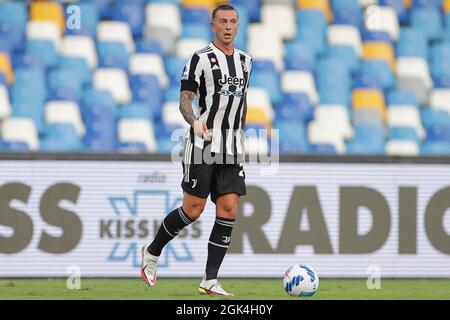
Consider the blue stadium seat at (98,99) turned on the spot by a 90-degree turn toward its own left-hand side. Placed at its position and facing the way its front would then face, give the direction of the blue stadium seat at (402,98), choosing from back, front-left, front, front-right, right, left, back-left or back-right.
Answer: front

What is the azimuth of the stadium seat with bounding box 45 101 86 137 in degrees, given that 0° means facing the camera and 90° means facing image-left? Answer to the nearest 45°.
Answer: approximately 0°
